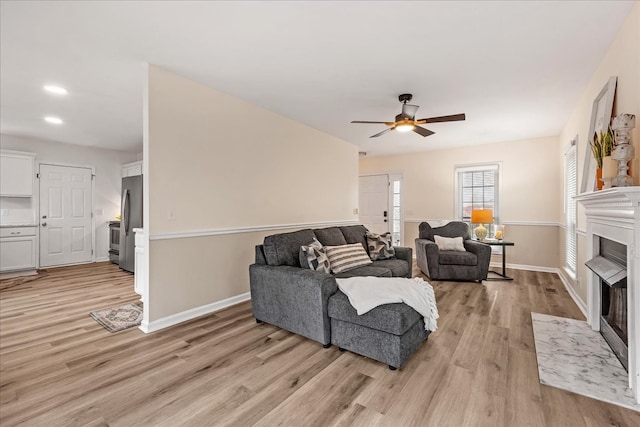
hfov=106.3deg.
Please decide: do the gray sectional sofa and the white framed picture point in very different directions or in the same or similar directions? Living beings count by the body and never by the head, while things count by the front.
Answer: very different directions

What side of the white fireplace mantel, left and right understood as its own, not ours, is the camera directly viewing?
left

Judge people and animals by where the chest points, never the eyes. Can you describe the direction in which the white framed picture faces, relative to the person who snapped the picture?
facing to the left of the viewer

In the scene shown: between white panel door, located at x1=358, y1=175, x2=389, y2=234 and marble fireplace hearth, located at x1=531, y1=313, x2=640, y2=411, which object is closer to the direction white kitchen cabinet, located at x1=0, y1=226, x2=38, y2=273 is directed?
the marble fireplace hearth
